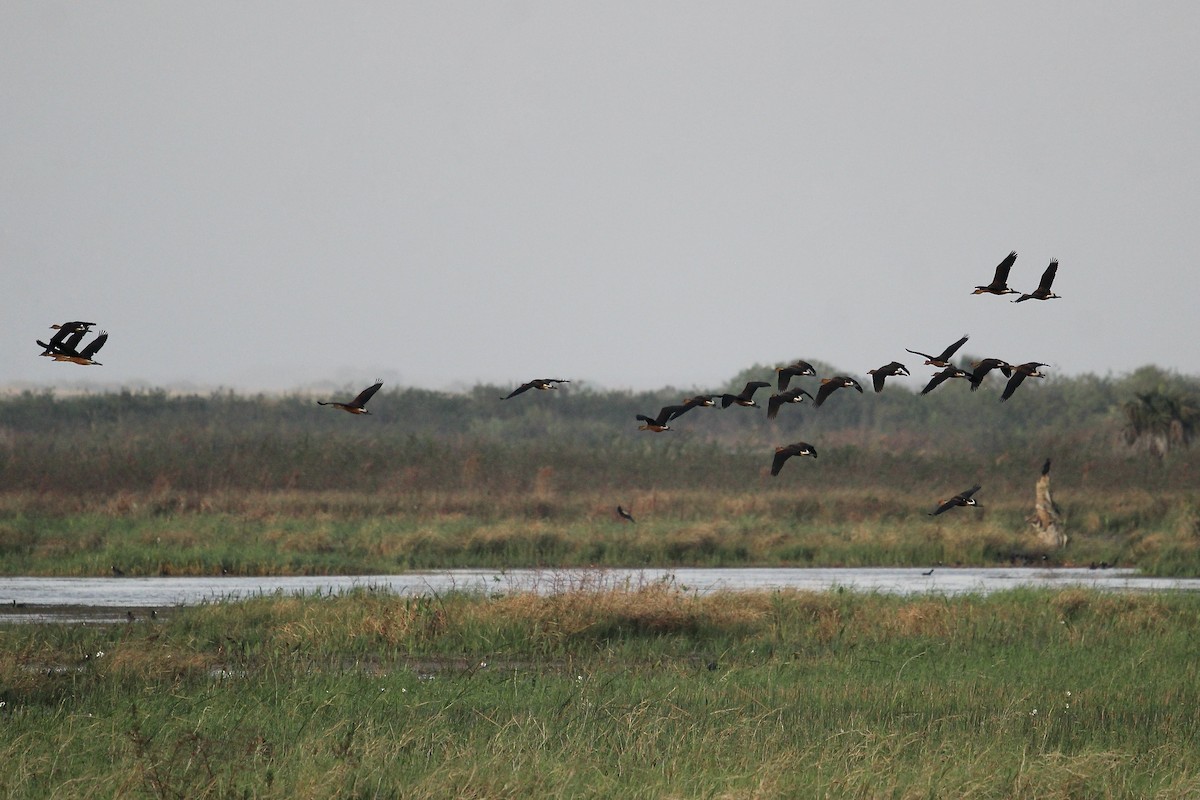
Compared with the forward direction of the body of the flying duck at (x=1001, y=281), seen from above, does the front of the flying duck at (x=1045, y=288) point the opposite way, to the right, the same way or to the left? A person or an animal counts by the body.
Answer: the same way

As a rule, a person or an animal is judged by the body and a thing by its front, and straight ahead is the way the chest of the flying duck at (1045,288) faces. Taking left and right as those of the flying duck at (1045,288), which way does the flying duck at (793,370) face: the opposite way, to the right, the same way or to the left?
the same way

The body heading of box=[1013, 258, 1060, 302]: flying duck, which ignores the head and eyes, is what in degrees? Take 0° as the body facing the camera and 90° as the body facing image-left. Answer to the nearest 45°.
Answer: approximately 90°

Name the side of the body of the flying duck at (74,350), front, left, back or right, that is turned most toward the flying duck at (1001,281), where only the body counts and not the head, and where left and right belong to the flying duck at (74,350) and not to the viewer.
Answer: back

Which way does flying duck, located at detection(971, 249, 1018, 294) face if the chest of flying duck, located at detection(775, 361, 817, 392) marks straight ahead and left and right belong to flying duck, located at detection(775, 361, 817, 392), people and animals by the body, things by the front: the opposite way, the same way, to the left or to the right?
the same way

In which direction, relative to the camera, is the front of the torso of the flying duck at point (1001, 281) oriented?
to the viewer's left

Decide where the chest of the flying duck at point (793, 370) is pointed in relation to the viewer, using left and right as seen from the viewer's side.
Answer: facing to the left of the viewer

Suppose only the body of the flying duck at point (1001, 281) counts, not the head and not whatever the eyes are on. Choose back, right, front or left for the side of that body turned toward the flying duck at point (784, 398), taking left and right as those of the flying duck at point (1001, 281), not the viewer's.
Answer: front

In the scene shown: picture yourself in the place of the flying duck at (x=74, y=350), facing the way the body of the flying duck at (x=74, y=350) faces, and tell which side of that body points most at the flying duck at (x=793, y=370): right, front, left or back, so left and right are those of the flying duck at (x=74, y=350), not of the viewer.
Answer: back

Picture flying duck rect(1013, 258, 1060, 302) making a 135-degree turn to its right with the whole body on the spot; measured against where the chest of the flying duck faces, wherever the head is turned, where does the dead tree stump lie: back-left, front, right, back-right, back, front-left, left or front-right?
front-left
